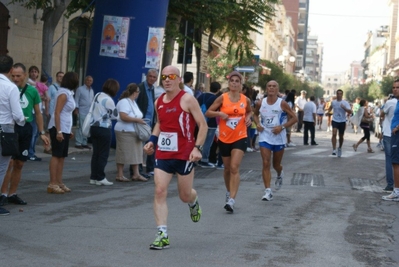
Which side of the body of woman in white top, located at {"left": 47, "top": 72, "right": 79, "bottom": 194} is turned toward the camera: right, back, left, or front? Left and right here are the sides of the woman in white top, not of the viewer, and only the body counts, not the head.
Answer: right

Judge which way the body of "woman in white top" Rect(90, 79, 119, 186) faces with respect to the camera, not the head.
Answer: to the viewer's right

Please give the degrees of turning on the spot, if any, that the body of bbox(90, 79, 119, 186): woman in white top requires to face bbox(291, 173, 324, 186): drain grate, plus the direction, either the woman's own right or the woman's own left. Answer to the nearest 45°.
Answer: approximately 45° to the woman's own left

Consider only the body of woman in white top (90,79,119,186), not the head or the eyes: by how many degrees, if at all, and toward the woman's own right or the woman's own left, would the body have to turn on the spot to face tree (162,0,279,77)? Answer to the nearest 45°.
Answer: approximately 90° to the woman's own left

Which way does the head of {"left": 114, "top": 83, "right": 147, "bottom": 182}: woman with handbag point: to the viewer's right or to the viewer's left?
to the viewer's right

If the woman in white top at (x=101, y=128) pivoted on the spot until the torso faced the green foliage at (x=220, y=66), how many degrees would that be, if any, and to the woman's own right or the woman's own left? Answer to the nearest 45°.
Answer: approximately 90° to the woman's own left

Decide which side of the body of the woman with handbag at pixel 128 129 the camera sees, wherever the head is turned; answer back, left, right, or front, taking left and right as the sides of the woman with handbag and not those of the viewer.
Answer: right

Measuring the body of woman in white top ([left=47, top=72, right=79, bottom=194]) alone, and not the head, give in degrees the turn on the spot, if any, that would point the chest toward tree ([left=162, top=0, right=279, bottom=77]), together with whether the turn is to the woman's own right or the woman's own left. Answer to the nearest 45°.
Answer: approximately 90° to the woman's own left

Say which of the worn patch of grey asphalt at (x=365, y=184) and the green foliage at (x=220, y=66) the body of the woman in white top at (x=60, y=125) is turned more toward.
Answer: the worn patch of grey asphalt
